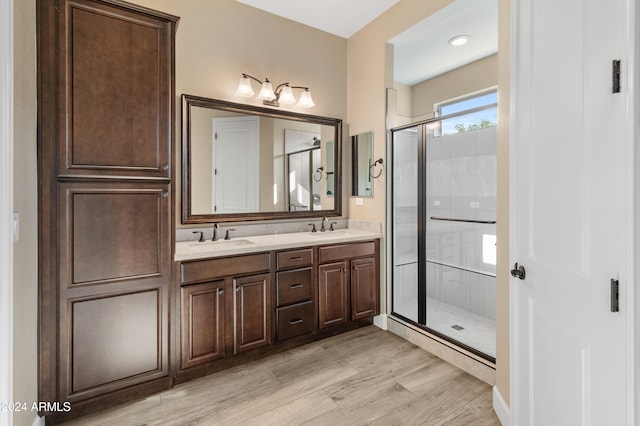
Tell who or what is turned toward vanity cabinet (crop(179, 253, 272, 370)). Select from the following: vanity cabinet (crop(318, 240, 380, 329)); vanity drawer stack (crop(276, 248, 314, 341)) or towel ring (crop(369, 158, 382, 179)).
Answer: the towel ring

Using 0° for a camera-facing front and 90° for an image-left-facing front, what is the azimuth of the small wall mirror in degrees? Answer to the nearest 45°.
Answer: approximately 45°

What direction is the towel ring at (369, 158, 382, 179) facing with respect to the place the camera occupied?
facing the viewer and to the left of the viewer

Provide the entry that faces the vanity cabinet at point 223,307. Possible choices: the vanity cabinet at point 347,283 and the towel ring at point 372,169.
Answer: the towel ring

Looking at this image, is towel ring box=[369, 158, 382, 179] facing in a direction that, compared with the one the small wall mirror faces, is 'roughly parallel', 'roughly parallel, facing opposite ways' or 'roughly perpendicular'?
roughly parallel

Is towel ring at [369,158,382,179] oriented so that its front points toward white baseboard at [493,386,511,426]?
no

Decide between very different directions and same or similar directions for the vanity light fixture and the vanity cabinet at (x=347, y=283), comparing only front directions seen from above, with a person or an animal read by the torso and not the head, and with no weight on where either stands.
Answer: same or similar directions

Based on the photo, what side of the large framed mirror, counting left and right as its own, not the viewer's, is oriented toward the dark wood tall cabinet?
right

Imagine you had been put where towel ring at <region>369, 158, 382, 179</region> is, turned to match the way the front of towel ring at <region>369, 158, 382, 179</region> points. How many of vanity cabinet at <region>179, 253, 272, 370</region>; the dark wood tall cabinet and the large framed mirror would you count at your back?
0

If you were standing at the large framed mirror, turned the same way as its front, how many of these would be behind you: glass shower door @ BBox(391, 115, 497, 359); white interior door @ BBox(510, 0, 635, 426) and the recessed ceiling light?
0

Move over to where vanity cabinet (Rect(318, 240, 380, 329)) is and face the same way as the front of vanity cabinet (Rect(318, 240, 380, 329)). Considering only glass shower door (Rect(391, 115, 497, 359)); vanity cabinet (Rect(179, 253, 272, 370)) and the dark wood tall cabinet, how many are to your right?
2

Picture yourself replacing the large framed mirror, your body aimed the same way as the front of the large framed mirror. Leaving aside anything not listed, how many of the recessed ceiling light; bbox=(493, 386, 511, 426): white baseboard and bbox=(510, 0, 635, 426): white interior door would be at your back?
0

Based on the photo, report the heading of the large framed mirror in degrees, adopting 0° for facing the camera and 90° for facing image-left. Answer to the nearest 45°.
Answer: approximately 315°

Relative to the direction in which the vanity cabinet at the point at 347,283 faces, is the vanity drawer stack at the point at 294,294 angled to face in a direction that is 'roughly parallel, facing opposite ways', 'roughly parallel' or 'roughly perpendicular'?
roughly parallel

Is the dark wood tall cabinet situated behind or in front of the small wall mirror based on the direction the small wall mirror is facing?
in front
